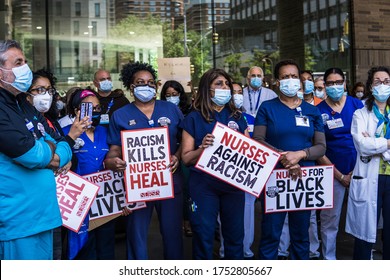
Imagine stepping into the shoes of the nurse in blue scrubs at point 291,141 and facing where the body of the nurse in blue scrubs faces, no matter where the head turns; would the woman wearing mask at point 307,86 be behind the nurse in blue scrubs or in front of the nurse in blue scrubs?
behind

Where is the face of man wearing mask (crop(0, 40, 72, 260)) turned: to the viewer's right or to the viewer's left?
to the viewer's right

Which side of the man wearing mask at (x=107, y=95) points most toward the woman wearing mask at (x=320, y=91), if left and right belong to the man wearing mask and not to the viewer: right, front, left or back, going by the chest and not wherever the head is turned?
left

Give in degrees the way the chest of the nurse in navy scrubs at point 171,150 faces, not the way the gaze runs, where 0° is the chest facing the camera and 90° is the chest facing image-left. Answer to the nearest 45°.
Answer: approximately 0°

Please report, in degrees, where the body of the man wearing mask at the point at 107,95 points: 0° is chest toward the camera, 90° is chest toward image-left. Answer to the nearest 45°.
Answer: approximately 0°

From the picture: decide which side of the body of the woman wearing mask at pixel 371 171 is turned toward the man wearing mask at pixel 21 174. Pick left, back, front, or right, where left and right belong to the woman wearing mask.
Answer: right

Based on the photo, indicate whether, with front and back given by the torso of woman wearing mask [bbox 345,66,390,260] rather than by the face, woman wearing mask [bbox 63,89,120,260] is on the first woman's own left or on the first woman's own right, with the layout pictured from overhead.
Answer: on the first woman's own right
